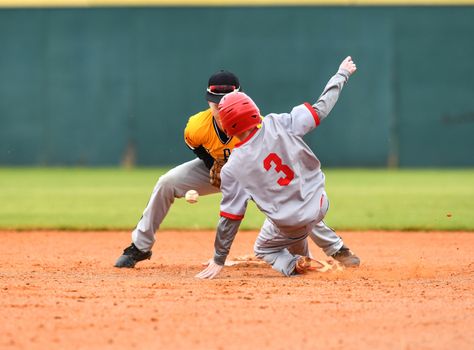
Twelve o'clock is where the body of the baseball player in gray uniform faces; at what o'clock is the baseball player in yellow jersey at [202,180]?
The baseball player in yellow jersey is roughly at 11 o'clock from the baseball player in gray uniform.

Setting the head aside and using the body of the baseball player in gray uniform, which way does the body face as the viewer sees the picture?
away from the camera
